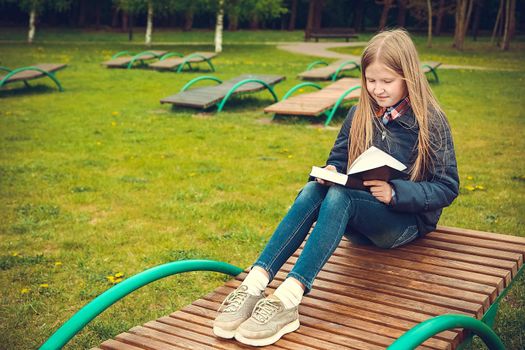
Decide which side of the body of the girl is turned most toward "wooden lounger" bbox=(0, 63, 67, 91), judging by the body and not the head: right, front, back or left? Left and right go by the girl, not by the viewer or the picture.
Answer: right

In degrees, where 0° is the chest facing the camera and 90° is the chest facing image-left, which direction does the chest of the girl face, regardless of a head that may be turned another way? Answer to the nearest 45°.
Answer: approximately 45°

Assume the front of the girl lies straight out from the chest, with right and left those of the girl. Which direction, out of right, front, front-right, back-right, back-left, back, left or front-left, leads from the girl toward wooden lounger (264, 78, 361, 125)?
back-right
